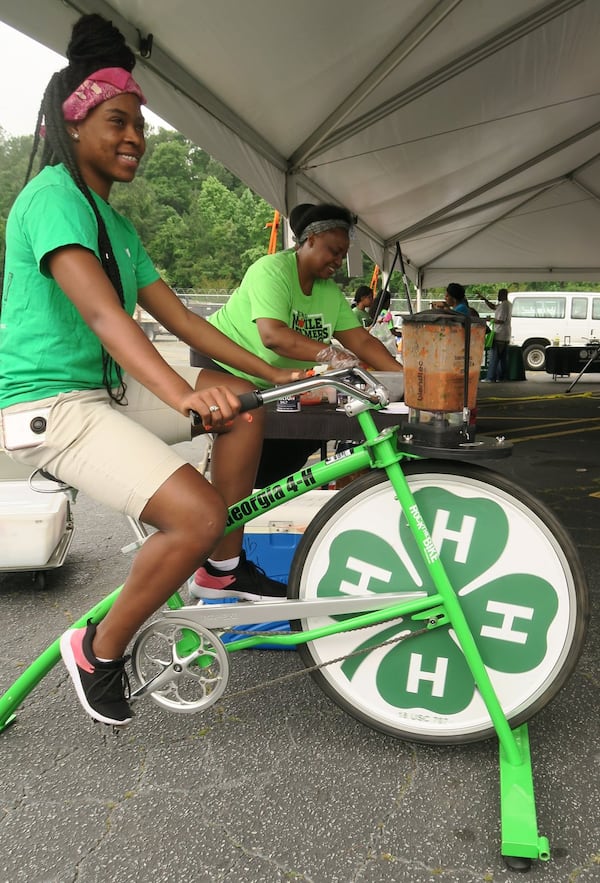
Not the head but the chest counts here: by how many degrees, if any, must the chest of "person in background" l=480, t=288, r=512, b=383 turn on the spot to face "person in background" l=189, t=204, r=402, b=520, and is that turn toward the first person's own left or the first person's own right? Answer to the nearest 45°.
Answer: approximately 90° to the first person's own left

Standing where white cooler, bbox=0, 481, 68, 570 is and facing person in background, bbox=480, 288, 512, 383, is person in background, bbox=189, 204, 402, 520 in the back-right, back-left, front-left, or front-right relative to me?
front-right

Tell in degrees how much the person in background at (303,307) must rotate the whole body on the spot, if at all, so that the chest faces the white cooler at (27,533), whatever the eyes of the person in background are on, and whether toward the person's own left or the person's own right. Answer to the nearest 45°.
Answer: approximately 135° to the person's own right

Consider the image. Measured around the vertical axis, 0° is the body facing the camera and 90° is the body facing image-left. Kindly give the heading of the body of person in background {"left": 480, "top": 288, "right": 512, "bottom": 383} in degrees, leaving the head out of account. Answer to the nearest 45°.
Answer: approximately 90°

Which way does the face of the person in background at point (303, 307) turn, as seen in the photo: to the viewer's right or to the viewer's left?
to the viewer's right

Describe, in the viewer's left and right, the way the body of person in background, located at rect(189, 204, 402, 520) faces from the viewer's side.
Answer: facing the viewer and to the right of the viewer
